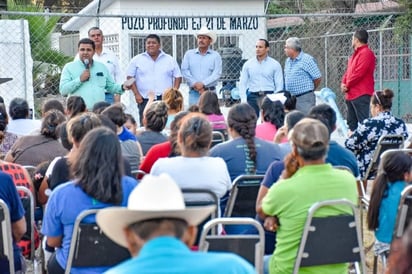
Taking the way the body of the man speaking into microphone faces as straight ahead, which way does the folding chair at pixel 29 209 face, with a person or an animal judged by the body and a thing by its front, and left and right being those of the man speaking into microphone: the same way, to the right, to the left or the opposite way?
the opposite way

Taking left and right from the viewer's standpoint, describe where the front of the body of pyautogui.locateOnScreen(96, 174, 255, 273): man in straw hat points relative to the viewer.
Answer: facing away from the viewer

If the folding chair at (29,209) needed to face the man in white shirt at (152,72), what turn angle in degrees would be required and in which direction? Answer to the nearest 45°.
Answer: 0° — it already faces them

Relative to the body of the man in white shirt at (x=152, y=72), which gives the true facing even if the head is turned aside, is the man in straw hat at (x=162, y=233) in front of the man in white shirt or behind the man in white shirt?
in front

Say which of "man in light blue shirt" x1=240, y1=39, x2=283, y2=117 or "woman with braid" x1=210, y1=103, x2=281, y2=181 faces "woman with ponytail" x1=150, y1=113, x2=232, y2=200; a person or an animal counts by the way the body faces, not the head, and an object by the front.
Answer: the man in light blue shirt

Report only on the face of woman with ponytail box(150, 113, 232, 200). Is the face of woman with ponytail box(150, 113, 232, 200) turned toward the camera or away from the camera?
away from the camera

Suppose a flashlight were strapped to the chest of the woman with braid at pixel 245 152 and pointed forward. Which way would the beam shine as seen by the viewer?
away from the camera

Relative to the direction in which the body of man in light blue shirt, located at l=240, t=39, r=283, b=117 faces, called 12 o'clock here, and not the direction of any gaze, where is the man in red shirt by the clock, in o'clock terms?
The man in red shirt is roughly at 9 o'clock from the man in light blue shirt.

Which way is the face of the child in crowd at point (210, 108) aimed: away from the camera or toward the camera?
away from the camera

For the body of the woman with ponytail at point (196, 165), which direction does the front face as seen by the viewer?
away from the camera
